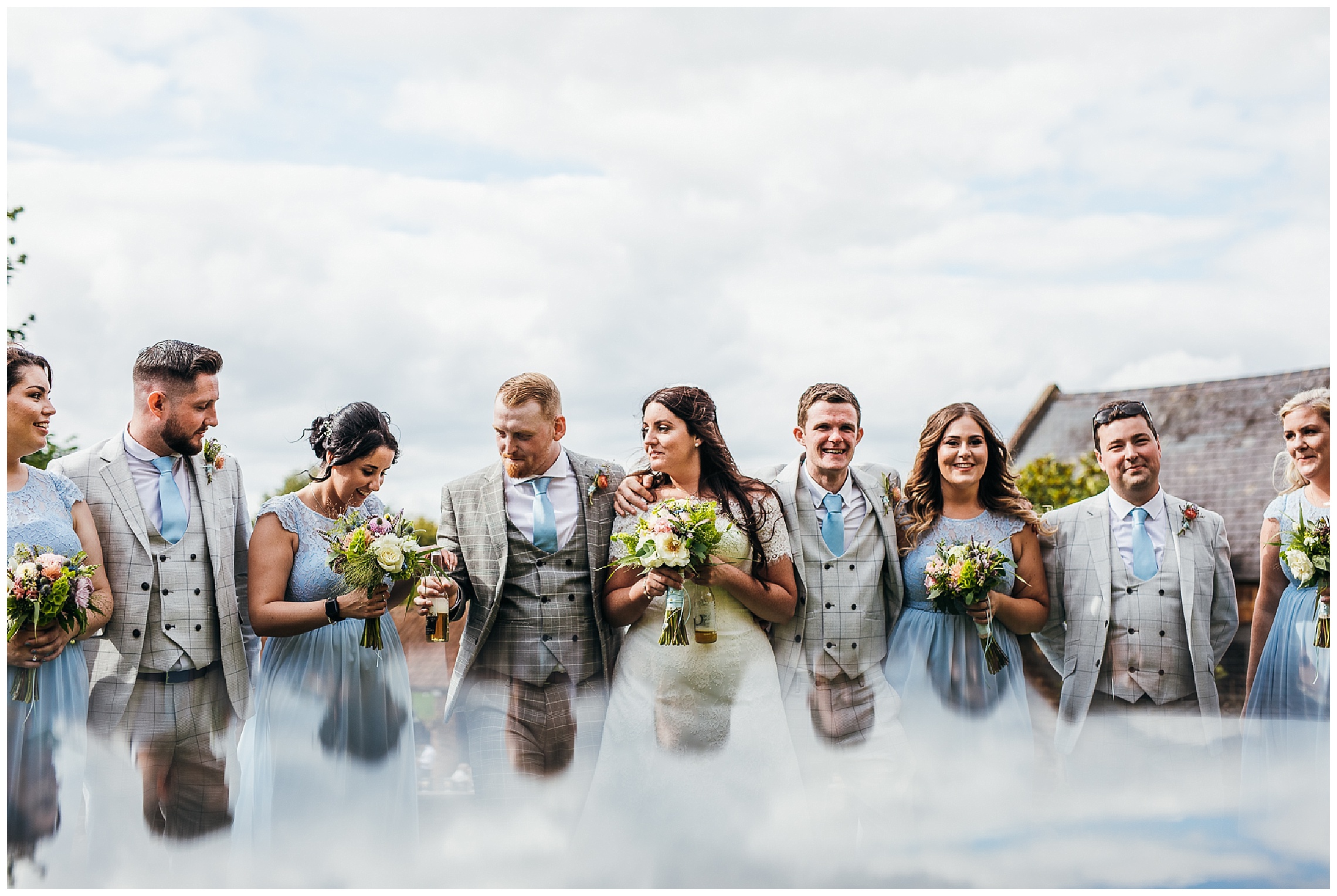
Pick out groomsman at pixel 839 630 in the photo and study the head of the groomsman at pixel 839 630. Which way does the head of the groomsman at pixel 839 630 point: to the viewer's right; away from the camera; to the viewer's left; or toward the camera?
toward the camera

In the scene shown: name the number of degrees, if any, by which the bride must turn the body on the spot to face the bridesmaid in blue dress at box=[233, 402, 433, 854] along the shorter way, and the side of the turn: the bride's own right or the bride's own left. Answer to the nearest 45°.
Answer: approximately 90° to the bride's own right

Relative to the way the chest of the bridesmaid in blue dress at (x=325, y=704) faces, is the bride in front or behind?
in front

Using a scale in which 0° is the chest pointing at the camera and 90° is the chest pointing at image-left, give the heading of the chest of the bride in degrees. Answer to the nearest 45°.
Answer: approximately 0°

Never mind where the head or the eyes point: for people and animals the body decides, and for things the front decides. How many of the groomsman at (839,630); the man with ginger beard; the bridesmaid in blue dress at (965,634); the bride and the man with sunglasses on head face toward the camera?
5

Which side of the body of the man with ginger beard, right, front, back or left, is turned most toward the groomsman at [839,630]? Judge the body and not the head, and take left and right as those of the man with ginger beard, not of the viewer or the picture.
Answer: left

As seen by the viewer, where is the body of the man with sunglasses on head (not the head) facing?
toward the camera

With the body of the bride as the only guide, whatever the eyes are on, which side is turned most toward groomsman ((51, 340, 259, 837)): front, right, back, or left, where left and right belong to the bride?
right

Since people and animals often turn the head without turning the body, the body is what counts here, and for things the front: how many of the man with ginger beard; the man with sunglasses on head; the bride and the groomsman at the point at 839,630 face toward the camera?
4

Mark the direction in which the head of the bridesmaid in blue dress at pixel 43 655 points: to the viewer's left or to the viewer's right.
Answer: to the viewer's right

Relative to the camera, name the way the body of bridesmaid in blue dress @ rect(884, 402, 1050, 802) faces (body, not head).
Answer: toward the camera

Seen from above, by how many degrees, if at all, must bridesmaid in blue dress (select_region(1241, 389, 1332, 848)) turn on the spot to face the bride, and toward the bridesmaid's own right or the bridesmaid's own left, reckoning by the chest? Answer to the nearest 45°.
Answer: approximately 90° to the bridesmaid's own right

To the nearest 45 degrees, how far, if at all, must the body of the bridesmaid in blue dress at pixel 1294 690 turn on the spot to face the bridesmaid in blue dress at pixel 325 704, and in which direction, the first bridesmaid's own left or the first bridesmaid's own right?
approximately 90° to the first bridesmaid's own right

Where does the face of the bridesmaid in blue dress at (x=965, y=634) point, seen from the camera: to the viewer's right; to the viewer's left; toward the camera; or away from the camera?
toward the camera

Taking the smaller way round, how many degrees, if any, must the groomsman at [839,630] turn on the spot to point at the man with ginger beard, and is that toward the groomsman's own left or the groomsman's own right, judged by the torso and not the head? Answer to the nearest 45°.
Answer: approximately 90° to the groomsman's own right
